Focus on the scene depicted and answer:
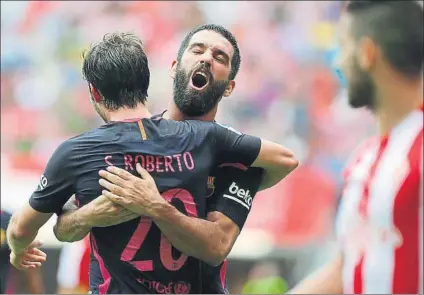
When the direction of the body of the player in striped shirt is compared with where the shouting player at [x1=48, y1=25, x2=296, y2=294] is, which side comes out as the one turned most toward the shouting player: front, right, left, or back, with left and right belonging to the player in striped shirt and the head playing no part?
front

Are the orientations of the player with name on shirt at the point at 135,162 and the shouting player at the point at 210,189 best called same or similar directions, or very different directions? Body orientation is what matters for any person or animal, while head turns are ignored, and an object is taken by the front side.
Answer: very different directions

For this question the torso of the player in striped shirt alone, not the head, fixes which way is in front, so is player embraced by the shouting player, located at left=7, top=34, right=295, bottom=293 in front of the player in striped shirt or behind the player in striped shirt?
in front

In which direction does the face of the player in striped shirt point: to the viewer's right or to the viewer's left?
to the viewer's left

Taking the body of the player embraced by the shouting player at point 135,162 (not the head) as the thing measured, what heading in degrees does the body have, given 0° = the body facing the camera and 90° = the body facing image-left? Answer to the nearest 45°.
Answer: approximately 180°

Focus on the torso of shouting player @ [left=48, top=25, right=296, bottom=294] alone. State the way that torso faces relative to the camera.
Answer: toward the camera

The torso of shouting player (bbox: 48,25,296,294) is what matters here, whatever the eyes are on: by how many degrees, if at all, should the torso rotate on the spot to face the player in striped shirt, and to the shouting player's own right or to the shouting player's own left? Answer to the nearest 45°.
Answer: approximately 45° to the shouting player's own left
